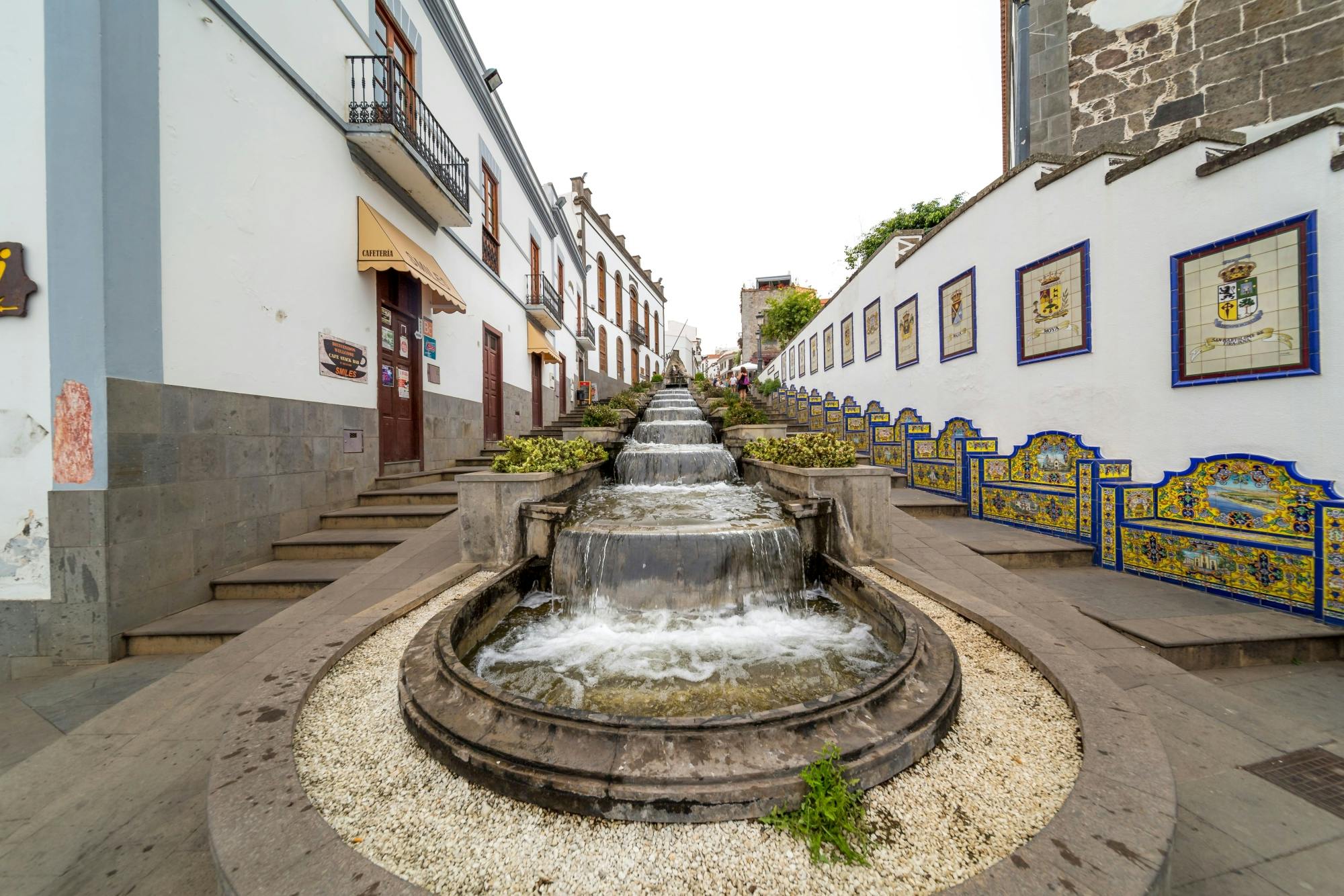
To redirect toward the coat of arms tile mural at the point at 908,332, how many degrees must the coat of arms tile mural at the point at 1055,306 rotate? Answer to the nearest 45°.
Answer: approximately 90° to its right

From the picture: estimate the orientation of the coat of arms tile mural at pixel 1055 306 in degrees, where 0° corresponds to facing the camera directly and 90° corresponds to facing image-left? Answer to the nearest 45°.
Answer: approximately 45°

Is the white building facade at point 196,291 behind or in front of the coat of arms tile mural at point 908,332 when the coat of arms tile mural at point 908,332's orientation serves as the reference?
in front

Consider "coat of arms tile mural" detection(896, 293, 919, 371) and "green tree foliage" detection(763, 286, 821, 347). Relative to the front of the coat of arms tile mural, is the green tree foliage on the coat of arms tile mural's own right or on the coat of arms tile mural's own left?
on the coat of arms tile mural's own right

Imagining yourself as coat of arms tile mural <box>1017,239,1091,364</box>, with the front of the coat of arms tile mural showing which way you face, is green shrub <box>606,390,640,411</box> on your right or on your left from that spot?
on your right

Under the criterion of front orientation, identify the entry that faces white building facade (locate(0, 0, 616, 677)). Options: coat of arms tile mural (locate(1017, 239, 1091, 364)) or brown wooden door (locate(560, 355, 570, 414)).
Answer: the coat of arms tile mural

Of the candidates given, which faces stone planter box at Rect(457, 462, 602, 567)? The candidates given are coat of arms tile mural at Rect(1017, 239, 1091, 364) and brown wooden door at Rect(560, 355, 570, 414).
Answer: the coat of arms tile mural

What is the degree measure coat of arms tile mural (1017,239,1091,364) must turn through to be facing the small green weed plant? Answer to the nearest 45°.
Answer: approximately 45° to its left

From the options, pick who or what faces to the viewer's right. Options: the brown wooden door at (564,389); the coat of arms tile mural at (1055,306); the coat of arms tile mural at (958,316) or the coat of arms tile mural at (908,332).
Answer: the brown wooden door

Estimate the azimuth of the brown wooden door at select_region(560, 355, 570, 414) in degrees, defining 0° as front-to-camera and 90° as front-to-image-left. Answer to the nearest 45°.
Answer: approximately 270°

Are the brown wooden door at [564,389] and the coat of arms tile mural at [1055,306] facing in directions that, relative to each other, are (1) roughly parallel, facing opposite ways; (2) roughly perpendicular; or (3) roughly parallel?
roughly parallel, facing opposite ways

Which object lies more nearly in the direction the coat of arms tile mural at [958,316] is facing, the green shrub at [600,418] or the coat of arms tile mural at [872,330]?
the green shrub

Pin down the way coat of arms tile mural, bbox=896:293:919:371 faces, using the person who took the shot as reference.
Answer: facing the viewer and to the left of the viewer

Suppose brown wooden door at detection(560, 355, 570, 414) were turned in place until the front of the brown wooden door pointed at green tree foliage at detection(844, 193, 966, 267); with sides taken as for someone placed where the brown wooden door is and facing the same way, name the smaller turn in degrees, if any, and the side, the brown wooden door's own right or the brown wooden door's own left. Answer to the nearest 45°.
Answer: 0° — it already faces it

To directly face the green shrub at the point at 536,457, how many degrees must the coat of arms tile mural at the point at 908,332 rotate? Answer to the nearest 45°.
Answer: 0° — it already faces it

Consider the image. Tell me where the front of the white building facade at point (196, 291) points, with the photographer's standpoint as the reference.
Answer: facing the viewer and to the right of the viewer

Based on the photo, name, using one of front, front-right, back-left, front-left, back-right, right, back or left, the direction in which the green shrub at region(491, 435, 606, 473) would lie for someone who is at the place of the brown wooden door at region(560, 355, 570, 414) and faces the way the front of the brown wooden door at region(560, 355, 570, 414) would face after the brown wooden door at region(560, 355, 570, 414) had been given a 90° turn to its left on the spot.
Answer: back
